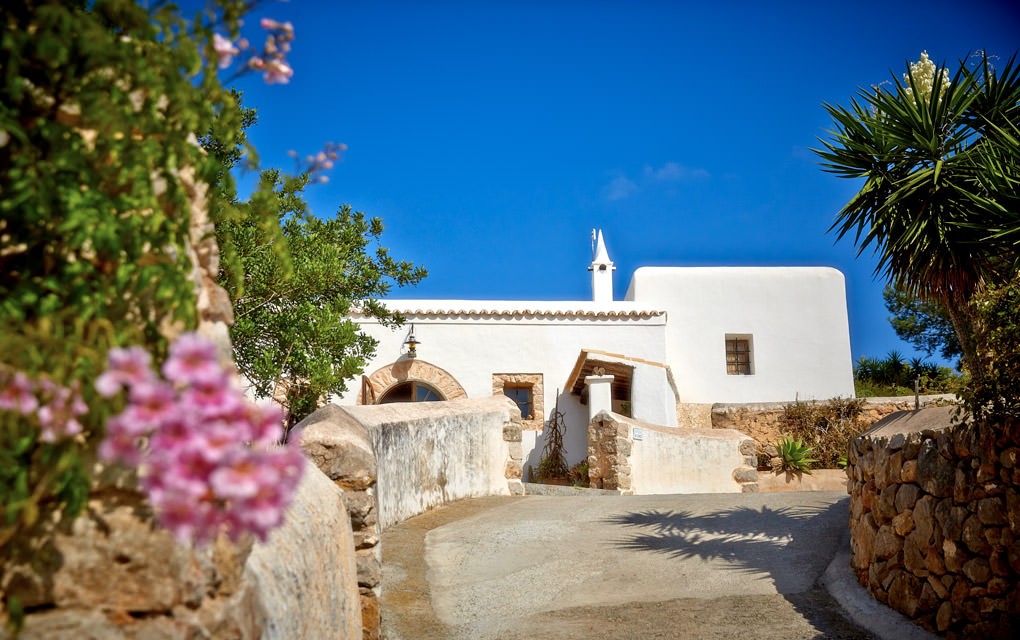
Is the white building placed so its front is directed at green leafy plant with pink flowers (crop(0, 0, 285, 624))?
yes

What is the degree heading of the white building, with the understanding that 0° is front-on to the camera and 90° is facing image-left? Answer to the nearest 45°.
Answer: approximately 0°

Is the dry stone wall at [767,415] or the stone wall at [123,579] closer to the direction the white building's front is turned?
the stone wall

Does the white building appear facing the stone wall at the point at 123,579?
yes

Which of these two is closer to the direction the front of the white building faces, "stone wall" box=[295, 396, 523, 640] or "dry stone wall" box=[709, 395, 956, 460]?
the stone wall

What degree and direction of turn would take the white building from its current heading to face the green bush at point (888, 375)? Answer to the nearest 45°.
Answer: approximately 135° to its left

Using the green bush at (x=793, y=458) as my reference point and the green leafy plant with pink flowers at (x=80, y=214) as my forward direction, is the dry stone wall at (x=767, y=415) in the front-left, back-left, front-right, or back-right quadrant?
back-right

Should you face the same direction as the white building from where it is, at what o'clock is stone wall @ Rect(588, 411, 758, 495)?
The stone wall is roughly at 12 o'clock from the white building.

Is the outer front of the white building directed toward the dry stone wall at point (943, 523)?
yes

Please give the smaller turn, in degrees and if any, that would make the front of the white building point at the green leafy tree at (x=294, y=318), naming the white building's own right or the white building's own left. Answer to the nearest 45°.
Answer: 0° — it already faces it
